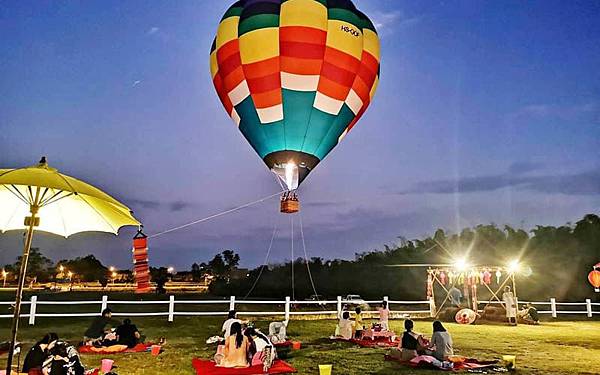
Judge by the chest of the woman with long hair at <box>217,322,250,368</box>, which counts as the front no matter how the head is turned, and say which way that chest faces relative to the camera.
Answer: away from the camera

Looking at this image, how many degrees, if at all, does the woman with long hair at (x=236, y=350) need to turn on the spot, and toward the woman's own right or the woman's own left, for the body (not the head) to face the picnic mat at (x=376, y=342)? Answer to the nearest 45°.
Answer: approximately 45° to the woman's own right

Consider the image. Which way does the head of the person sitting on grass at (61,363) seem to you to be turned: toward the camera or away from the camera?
away from the camera

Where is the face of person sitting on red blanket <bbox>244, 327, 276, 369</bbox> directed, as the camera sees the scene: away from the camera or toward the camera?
away from the camera

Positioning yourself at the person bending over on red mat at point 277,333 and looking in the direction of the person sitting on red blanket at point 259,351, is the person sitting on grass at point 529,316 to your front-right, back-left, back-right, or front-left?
back-left

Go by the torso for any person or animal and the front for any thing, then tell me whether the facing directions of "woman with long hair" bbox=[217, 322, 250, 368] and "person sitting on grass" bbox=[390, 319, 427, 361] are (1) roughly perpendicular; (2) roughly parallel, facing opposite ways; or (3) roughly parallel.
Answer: roughly parallel

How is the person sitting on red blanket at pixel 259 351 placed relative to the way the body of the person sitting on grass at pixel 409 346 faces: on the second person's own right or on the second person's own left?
on the second person's own left

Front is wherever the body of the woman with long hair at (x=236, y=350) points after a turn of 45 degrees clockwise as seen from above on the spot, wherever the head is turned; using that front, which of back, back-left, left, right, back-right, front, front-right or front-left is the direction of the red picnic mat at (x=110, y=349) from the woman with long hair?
left

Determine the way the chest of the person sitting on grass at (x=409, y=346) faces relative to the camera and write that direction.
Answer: away from the camera

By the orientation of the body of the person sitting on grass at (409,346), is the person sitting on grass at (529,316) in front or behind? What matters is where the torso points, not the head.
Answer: in front

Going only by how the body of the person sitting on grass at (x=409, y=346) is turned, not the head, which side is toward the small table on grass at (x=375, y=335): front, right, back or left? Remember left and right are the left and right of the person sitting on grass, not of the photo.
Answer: front
